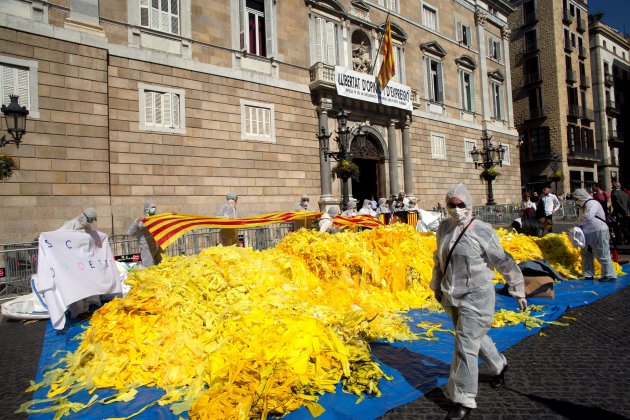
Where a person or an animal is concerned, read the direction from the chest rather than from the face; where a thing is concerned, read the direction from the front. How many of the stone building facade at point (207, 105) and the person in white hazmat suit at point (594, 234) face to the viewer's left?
1

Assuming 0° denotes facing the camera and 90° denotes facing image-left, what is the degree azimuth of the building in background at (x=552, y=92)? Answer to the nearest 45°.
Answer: approximately 315°

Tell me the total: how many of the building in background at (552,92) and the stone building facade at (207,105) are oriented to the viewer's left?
0

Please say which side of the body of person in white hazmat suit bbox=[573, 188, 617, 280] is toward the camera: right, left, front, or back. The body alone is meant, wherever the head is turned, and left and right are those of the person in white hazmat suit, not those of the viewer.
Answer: left

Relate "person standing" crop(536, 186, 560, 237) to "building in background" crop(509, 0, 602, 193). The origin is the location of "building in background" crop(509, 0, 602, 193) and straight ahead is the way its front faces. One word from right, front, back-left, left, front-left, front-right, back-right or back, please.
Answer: front-right

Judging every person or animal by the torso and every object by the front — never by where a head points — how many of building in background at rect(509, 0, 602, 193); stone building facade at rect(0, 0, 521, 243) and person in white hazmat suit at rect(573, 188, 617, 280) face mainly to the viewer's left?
1

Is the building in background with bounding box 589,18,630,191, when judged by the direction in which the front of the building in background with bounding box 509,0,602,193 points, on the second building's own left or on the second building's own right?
on the second building's own left

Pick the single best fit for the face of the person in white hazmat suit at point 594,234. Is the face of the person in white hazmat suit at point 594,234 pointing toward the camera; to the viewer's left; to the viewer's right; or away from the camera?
to the viewer's left

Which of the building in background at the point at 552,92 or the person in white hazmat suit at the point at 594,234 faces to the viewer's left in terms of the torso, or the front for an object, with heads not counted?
the person in white hazmat suit

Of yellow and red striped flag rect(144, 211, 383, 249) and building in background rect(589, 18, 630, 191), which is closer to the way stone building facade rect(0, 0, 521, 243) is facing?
the yellow and red striped flag

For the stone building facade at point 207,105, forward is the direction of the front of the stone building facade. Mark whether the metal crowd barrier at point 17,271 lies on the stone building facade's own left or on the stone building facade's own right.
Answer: on the stone building facade's own right

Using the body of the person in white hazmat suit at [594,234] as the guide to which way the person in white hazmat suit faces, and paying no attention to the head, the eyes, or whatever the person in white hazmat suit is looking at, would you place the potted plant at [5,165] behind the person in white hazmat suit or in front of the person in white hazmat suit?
in front

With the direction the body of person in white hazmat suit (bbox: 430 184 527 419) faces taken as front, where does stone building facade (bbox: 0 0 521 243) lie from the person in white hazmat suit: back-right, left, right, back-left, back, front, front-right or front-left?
right
